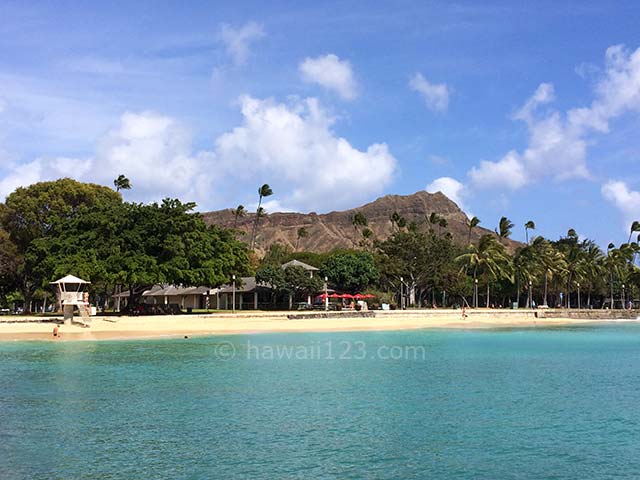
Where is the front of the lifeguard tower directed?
toward the camera
